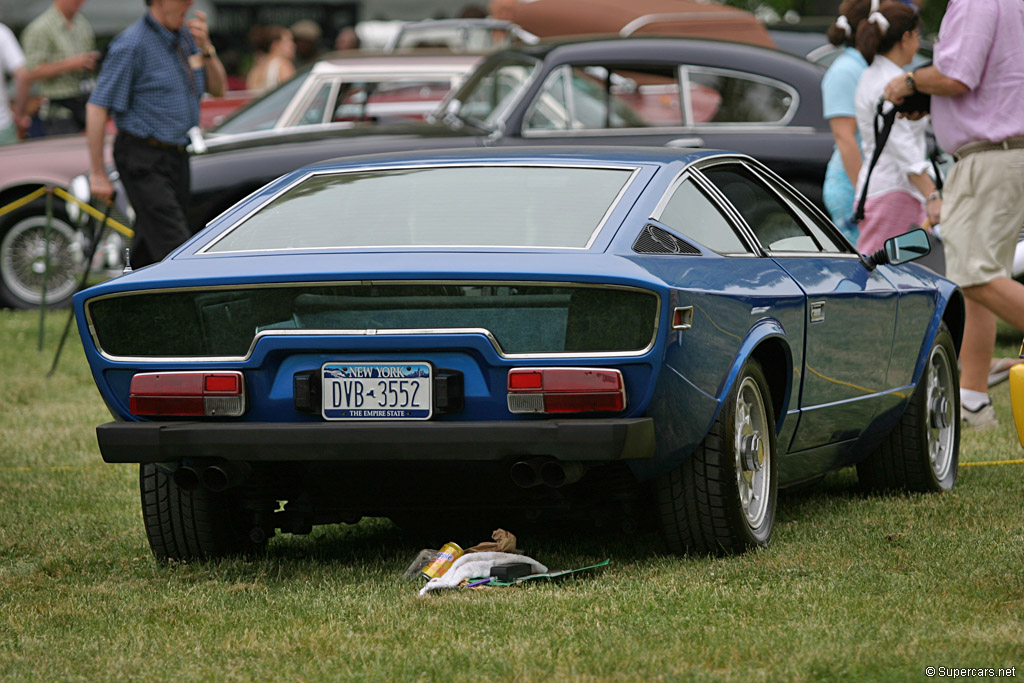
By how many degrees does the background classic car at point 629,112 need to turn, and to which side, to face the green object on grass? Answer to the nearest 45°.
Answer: approximately 90° to its left

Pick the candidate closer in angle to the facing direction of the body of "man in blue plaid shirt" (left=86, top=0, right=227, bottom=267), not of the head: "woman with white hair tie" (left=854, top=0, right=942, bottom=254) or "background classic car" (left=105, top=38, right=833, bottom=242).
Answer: the woman with white hair tie

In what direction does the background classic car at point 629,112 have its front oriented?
to the viewer's left

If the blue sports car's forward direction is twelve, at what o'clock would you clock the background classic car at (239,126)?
The background classic car is roughly at 10 o'clock from the blue sports car.

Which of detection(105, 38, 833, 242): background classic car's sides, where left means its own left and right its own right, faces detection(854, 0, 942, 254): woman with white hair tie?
left
